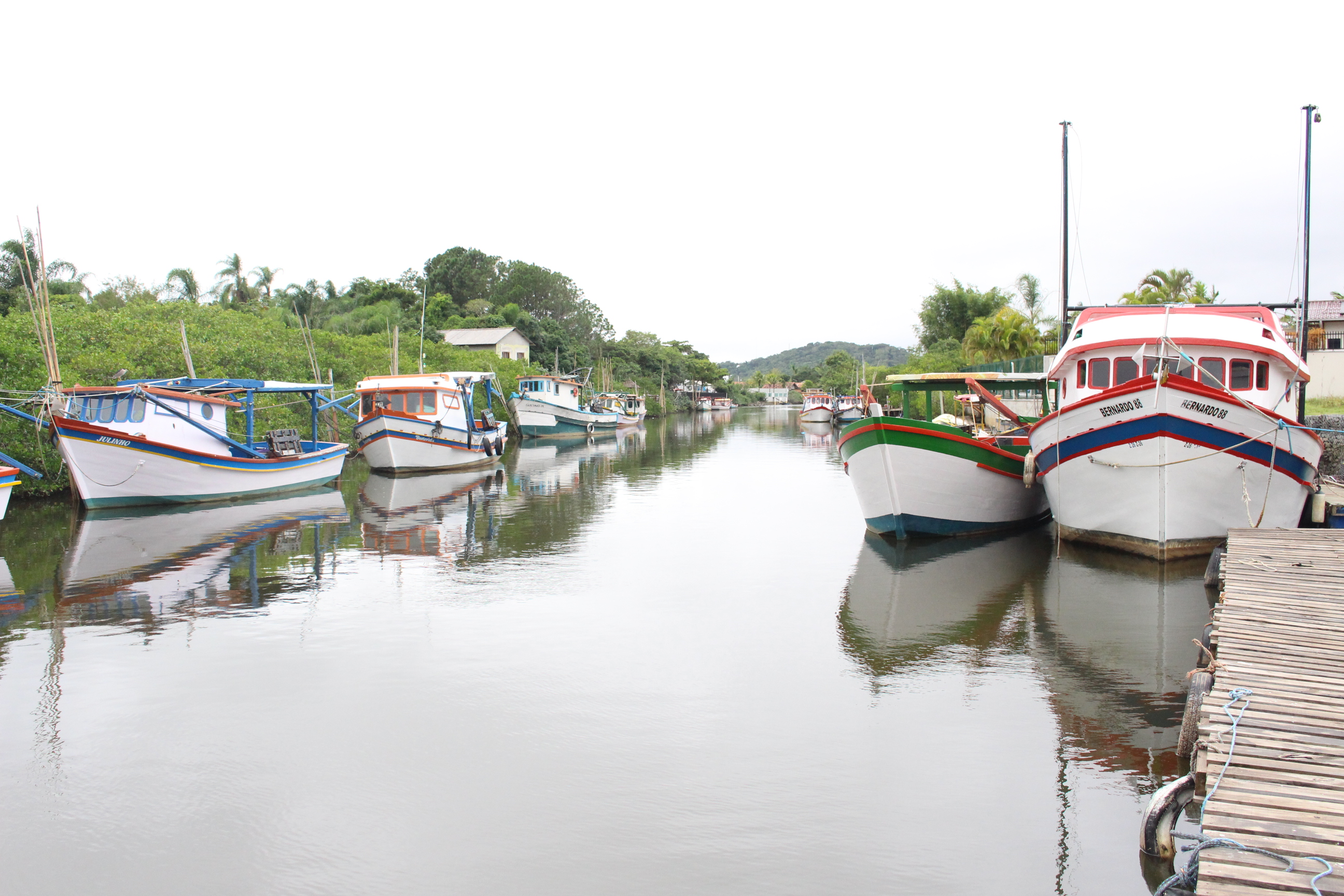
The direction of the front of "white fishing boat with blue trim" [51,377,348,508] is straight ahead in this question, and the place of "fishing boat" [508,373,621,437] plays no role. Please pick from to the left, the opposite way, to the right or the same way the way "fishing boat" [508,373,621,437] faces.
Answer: the same way

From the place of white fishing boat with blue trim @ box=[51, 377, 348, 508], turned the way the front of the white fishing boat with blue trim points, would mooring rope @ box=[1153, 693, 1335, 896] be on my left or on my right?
on my left

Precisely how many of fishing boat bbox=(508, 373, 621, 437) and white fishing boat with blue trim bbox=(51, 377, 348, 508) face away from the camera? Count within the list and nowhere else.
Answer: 0

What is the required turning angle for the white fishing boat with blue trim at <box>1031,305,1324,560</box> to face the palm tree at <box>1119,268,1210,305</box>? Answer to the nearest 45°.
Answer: approximately 180°

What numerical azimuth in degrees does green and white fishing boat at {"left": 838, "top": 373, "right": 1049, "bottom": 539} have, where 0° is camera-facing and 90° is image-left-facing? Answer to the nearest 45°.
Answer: approximately 45°

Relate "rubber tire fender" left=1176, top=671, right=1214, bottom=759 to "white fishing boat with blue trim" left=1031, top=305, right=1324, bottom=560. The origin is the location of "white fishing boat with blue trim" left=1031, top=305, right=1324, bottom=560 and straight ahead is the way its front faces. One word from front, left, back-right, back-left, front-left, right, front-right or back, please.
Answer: front

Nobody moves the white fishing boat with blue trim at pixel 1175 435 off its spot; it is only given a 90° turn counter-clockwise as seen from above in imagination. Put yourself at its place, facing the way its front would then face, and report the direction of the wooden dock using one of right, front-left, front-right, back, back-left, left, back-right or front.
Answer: right

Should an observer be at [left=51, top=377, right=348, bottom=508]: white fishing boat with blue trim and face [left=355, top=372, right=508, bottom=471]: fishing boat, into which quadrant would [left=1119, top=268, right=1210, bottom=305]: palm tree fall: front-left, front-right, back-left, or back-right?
front-right

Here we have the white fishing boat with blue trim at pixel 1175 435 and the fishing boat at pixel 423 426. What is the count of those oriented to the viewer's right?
0

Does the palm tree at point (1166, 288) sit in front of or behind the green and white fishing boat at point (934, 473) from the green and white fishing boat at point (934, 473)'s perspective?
behind

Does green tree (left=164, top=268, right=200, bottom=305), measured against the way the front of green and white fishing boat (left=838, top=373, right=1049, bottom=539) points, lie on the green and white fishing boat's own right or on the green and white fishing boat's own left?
on the green and white fishing boat's own right

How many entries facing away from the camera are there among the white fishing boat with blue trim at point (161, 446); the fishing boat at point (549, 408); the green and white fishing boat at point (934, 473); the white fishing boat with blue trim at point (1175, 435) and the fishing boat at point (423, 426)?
0

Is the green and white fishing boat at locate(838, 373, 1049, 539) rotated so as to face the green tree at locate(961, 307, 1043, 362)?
no

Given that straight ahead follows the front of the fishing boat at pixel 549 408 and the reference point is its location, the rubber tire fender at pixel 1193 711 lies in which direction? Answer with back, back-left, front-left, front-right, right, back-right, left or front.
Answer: front-left

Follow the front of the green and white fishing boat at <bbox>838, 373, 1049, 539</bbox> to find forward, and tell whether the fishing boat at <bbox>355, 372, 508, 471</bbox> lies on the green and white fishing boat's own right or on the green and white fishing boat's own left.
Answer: on the green and white fishing boat's own right

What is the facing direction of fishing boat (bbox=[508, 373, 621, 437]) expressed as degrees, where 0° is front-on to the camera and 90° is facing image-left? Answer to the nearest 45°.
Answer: approximately 45°

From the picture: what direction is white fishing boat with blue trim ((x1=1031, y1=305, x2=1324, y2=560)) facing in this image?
toward the camera

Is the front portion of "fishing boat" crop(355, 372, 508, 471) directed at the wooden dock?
no

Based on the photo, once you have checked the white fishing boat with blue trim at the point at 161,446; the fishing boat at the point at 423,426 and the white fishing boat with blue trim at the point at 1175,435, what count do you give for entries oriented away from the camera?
0
